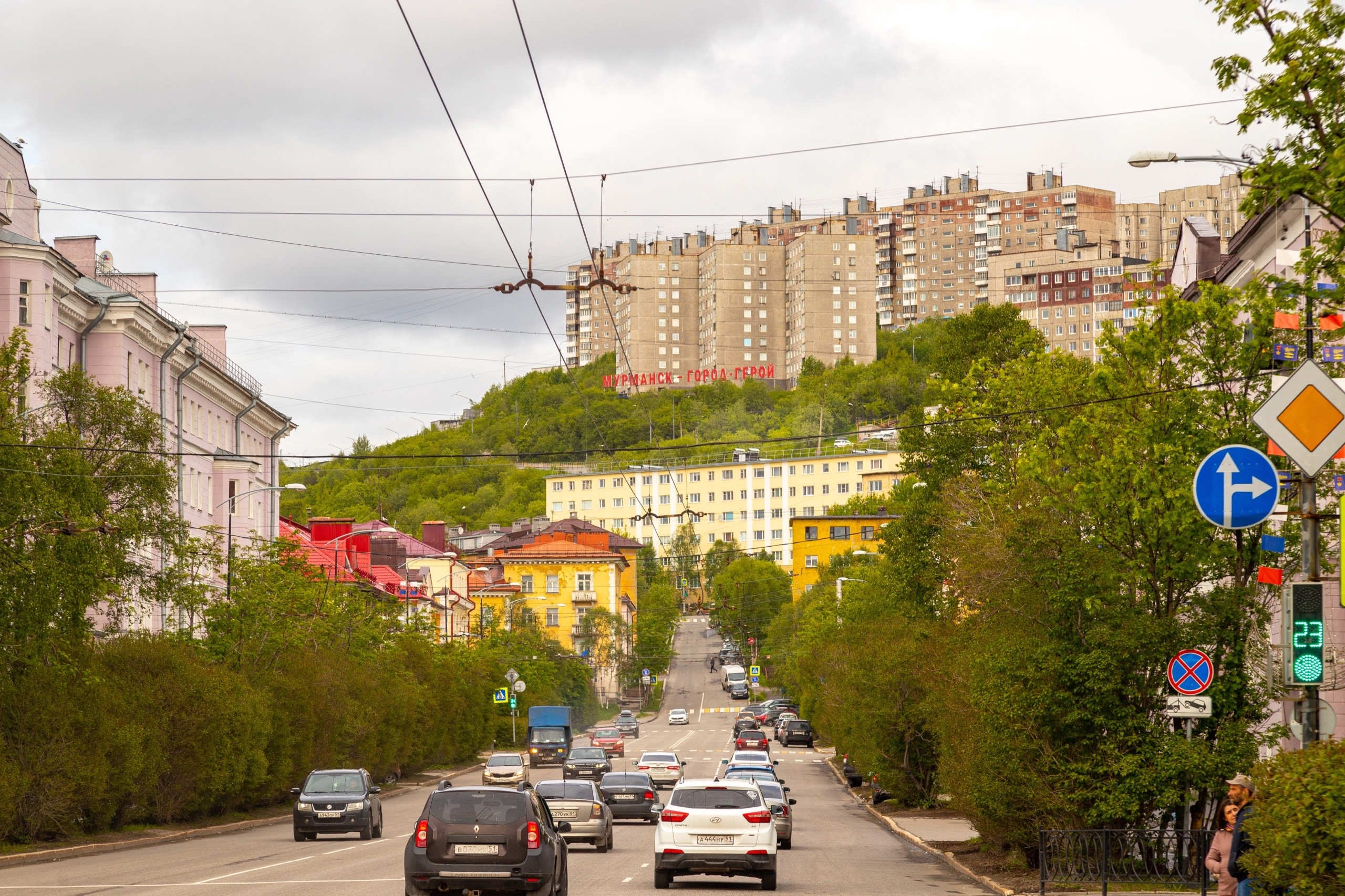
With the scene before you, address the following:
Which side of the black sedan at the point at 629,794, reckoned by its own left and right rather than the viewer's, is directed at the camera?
back

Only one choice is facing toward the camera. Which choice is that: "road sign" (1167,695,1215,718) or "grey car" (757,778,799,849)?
the road sign

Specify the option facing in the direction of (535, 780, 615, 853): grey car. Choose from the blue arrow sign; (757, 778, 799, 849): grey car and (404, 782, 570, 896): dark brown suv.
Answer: the dark brown suv

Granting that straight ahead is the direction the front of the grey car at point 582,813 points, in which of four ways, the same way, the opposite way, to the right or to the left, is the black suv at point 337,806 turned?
the opposite way

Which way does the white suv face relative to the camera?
away from the camera

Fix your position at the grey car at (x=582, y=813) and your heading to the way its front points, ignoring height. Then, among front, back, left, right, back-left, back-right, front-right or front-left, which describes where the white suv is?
back

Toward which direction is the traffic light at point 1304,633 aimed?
toward the camera

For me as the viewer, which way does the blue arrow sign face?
facing the viewer

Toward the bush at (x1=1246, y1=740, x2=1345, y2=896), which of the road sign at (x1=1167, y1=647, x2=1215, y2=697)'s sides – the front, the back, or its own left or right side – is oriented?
front

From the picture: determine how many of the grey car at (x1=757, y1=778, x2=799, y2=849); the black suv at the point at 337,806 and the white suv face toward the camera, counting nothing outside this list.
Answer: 1

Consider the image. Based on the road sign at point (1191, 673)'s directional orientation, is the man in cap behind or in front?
in front

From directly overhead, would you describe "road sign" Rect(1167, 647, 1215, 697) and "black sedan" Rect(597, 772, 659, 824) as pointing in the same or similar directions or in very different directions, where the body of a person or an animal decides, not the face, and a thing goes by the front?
very different directions

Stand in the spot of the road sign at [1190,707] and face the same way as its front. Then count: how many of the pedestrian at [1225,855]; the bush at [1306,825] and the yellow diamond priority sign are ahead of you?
3

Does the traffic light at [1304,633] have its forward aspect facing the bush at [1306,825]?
yes

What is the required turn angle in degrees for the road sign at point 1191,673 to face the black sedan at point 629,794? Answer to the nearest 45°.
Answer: approximately 135° to its right
